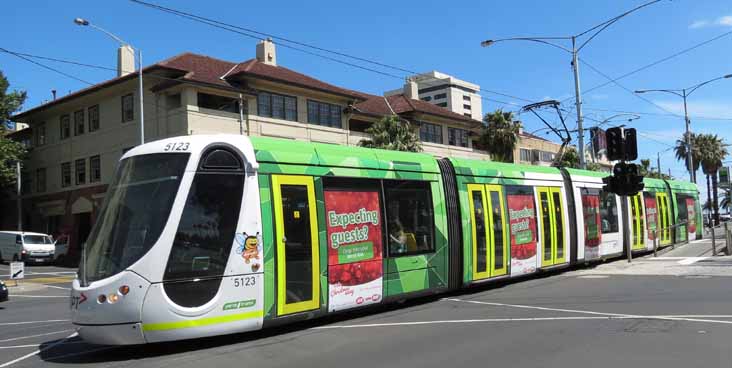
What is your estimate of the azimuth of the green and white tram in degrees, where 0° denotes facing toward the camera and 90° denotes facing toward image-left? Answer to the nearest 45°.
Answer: approximately 45°

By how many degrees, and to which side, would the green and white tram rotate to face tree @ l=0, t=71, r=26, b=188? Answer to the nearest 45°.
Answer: approximately 90° to its right

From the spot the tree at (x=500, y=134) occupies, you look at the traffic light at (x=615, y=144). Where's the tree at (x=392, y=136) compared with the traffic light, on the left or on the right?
right

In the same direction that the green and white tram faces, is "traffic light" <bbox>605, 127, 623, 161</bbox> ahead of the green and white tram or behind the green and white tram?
behind

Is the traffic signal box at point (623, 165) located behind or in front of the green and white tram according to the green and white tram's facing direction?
behind

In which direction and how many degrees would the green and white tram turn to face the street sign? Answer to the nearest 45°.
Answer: approximately 90° to its right

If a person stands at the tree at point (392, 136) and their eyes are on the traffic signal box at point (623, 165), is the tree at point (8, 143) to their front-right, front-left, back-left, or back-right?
back-right
